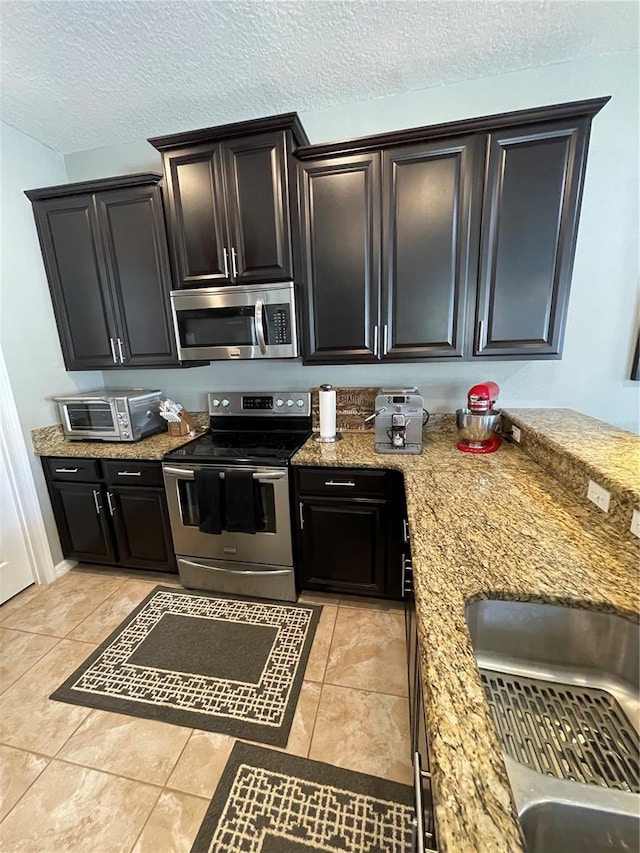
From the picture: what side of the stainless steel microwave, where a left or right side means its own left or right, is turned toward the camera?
front

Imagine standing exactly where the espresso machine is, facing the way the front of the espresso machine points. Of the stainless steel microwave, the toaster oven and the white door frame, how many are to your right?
3

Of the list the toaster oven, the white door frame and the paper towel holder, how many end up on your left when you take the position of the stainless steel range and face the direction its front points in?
1

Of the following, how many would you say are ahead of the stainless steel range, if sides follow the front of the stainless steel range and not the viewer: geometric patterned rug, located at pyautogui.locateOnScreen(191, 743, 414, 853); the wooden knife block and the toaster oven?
1

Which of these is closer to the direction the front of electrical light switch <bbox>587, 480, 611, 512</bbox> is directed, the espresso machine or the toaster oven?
the toaster oven

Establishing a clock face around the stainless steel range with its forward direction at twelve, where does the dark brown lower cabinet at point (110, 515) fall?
The dark brown lower cabinet is roughly at 4 o'clock from the stainless steel range.

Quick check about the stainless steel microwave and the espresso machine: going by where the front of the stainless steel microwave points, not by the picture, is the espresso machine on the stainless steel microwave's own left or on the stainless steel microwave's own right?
on the stainless steel microwave's own left

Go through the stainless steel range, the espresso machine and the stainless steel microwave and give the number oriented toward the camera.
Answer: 3

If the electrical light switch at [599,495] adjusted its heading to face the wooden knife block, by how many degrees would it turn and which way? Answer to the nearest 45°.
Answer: approximately 45° to its right

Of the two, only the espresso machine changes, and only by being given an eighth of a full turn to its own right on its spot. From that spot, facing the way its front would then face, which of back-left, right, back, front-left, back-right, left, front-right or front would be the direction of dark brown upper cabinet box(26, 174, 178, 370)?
front-right

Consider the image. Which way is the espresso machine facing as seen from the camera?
toward the camera

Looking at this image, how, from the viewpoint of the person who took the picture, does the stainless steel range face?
facing the viewer

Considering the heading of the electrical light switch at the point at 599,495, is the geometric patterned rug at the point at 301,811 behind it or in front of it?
in front
